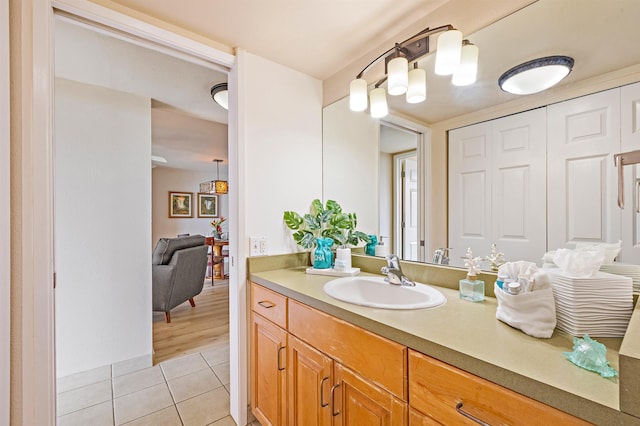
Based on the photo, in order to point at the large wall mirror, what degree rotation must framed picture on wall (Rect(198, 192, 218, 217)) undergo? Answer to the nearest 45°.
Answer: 0° — it already faces it

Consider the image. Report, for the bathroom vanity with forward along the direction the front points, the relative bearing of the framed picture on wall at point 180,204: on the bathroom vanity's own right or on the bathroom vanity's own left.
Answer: on the bathroom vanity's own right

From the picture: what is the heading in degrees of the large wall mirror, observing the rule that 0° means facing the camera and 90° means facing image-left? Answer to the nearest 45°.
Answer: approximately 45°

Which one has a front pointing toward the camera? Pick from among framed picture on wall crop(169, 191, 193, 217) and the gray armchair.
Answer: the framed picture on wall

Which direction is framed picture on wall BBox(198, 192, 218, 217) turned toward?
toward the camera

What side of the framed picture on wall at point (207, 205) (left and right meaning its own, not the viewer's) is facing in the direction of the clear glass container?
front

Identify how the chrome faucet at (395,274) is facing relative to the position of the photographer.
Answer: facing the viewer and to the left of the viewer

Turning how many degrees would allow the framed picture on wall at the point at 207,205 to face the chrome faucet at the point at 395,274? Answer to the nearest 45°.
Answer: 0° — it already faces it

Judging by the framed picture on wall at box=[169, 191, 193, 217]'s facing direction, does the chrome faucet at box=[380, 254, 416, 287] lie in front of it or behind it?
in front

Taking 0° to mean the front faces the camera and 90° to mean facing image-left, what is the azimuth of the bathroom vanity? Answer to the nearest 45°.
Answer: approximately 45°

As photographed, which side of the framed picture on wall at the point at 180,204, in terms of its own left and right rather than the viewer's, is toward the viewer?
front

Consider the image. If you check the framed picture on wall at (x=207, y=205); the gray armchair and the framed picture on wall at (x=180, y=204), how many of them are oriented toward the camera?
2
